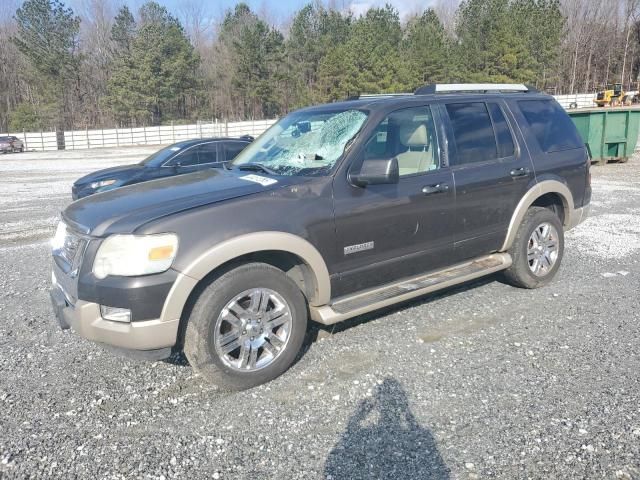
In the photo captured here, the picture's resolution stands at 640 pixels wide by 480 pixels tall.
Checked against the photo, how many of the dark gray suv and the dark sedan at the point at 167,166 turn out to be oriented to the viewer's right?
0

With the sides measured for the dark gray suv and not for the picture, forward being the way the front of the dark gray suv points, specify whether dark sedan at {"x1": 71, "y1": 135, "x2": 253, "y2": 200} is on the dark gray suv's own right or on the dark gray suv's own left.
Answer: on the dark gray suv's own right

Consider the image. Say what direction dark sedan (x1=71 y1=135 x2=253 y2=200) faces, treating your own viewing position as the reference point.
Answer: facing the viewer and to the left of the viewer

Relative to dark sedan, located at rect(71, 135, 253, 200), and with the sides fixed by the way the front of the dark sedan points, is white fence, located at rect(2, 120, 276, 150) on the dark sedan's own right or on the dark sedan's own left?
on the dark sedan's own right

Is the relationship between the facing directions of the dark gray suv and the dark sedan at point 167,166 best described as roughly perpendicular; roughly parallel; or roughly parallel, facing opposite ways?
roughly parallel

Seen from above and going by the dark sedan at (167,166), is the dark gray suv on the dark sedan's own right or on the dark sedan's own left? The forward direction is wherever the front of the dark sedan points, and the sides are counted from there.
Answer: on the dark sedan's own left

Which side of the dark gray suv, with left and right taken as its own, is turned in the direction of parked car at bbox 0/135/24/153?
right

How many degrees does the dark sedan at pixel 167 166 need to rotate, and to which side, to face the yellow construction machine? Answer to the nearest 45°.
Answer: approximately 180°
